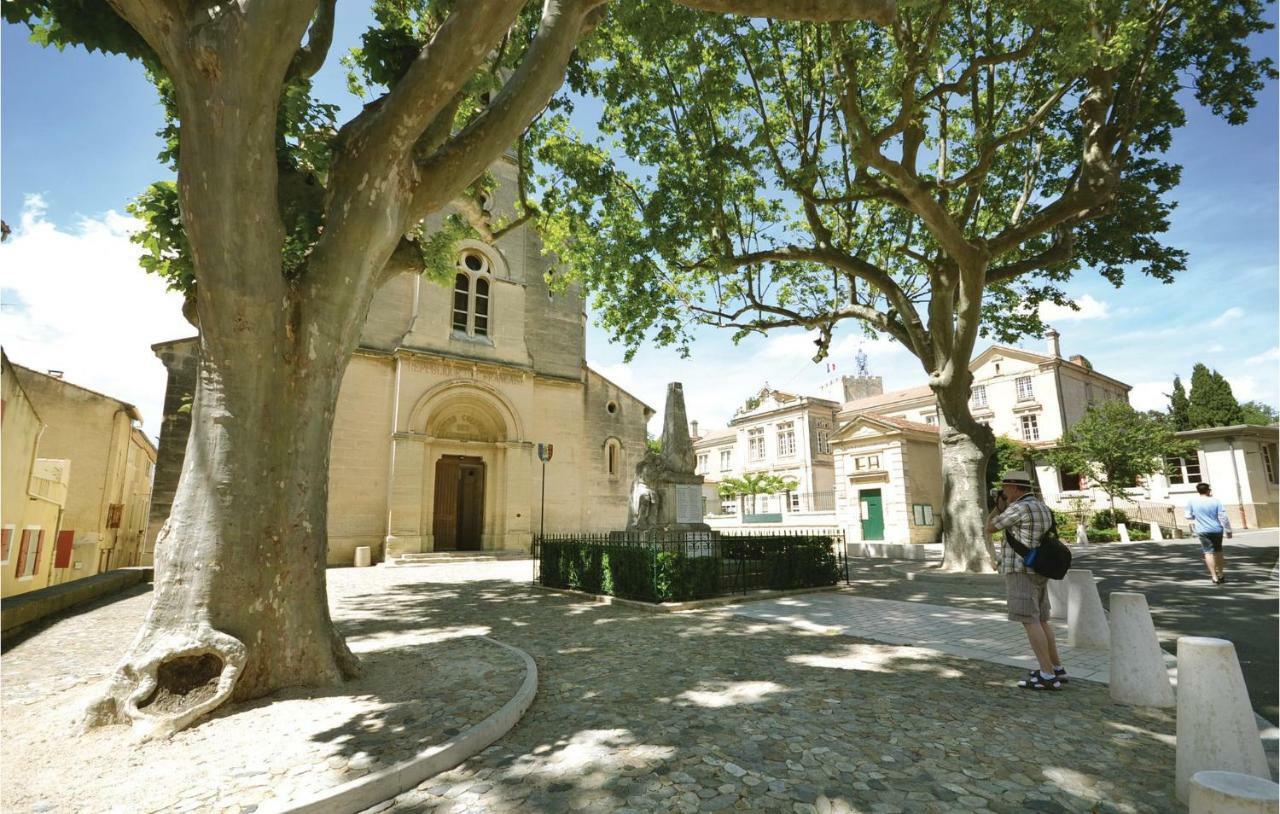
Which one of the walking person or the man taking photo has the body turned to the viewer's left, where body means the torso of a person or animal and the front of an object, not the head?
the man taking photo

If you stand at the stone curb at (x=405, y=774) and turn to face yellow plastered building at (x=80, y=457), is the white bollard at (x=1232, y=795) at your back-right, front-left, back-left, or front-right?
back-right

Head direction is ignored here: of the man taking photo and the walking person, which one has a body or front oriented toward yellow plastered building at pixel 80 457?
the man taking photo

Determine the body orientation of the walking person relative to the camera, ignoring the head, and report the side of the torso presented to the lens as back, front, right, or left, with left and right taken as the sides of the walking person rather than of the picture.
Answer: back

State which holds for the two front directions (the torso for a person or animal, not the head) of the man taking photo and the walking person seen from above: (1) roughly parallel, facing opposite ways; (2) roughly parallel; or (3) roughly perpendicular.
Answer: roughly perpendicular

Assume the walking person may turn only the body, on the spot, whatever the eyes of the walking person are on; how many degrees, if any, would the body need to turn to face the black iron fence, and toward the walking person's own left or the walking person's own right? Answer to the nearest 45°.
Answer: approximately 135° to the walking person's own left

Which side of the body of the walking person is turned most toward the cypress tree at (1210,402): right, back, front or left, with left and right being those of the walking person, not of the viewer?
front

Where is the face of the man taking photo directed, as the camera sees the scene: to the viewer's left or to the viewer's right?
to the viewer's left

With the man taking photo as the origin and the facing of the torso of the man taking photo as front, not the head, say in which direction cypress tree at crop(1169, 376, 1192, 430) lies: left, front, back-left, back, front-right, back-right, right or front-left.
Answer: right

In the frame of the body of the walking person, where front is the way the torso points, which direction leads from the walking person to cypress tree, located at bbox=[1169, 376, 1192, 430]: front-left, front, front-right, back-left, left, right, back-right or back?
front

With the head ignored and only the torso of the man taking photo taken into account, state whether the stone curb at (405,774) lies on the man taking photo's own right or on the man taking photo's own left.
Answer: on the man taking photo's own left

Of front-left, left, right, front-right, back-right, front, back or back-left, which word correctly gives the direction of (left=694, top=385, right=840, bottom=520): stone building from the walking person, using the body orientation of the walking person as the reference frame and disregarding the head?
front-left

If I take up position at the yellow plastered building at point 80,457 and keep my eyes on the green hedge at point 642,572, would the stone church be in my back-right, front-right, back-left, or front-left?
front-left

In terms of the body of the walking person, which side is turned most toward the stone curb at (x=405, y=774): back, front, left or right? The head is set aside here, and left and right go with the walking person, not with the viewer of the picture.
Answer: back

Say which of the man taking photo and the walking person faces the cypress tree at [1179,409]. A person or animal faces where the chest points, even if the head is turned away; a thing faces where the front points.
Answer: the walking person

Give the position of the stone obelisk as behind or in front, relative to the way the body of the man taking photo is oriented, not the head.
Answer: in front

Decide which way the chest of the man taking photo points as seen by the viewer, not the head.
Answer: to the viewer's left

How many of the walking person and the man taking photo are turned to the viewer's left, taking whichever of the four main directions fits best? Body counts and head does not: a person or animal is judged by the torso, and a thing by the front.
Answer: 1

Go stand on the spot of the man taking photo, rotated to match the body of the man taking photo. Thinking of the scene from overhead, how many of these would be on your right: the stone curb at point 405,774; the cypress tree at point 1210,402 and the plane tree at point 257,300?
1

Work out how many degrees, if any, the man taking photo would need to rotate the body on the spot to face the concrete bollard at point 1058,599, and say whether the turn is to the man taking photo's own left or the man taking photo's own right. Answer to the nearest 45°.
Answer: approximately 90° to the man taking photo's own right

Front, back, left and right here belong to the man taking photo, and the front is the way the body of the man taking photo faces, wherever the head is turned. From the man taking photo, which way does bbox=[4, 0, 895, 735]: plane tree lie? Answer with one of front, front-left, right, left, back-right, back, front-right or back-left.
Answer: front-left
